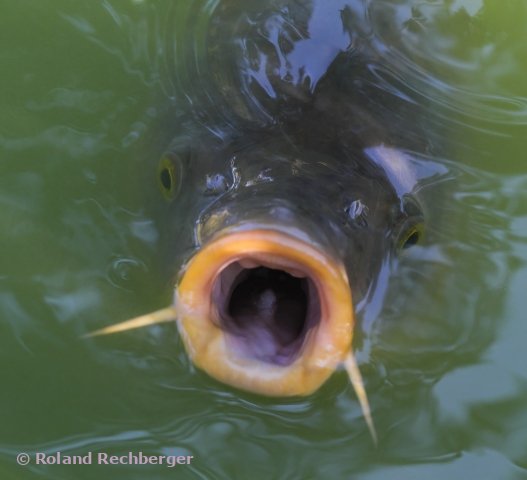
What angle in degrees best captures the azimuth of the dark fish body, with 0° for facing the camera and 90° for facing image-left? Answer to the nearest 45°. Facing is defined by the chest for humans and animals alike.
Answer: approximately 0°
